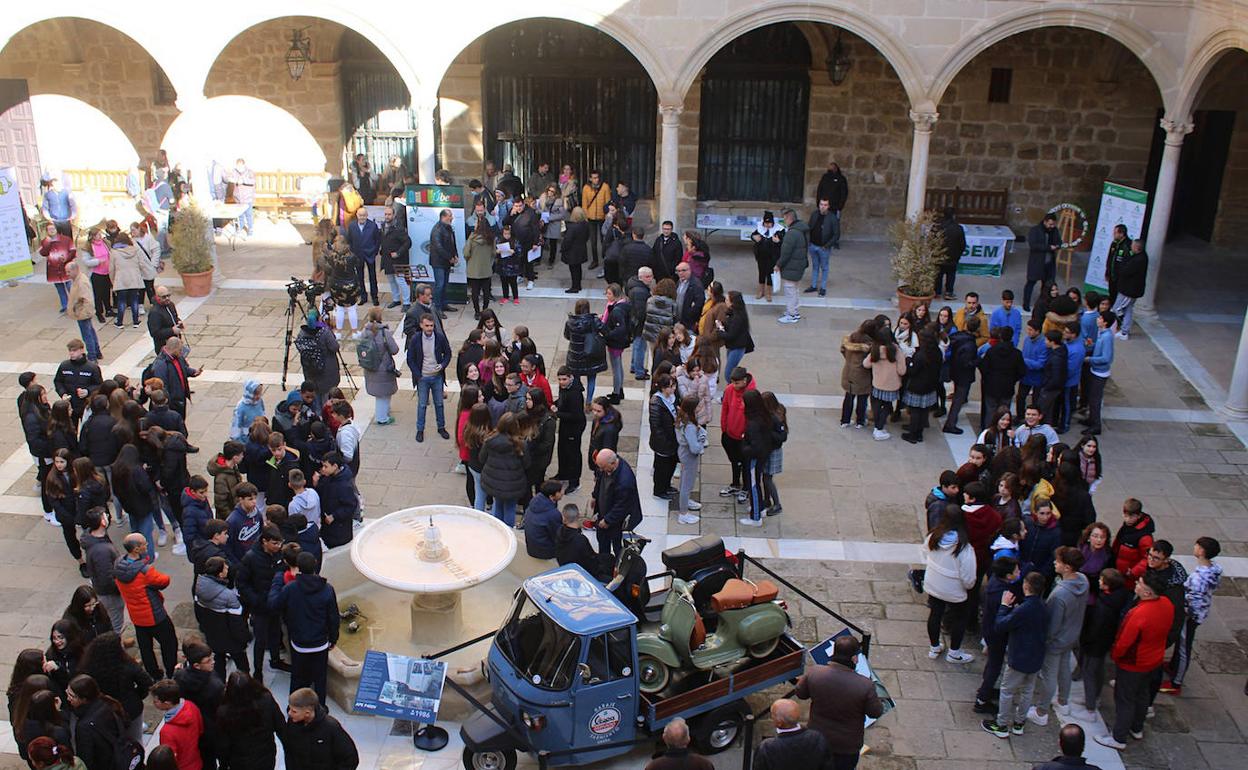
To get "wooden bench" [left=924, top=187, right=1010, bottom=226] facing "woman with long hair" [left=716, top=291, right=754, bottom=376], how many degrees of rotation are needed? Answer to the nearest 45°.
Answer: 0° — it already faces them

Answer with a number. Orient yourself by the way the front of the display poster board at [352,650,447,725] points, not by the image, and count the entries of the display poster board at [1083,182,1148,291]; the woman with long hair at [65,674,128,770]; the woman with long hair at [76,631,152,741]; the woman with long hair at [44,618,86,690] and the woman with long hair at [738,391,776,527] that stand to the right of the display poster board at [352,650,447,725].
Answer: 3

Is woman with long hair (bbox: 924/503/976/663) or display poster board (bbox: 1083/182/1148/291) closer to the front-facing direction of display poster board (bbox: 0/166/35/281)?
the woman with long hair

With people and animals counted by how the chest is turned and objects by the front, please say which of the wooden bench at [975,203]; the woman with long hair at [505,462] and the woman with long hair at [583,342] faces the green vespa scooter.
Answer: the wooden bench

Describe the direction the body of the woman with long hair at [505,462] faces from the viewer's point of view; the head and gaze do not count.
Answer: away from the camera
